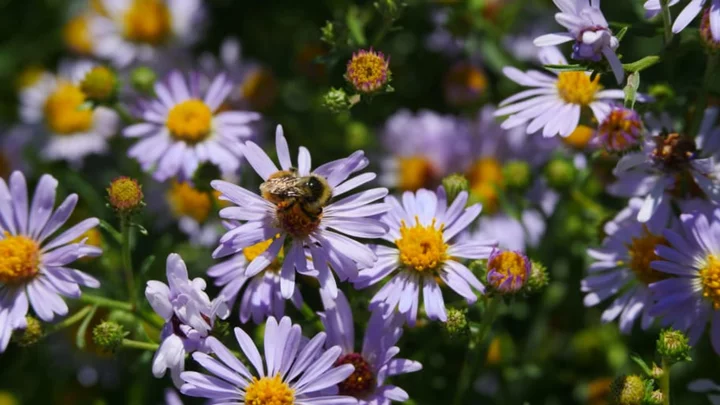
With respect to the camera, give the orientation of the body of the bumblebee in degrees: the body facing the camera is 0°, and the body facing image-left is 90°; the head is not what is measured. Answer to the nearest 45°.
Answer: approximately 270°

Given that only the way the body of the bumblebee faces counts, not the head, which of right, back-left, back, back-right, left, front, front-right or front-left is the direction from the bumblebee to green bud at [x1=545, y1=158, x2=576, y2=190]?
front-left

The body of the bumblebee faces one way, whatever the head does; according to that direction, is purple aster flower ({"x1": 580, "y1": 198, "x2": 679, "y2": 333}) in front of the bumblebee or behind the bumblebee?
in front

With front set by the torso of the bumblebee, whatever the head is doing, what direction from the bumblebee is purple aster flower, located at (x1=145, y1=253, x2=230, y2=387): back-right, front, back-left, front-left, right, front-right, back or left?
back

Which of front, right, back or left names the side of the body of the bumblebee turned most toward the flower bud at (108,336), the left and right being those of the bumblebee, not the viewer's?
back

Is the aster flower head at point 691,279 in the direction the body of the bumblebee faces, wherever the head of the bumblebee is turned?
yes

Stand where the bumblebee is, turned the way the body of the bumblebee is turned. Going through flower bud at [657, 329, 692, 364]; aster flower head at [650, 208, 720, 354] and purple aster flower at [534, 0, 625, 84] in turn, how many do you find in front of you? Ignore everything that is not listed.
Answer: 3

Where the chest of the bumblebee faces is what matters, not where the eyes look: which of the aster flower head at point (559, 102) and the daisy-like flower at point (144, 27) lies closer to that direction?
the aster flower head

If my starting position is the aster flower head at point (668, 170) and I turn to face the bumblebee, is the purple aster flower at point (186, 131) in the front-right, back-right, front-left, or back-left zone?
front-right

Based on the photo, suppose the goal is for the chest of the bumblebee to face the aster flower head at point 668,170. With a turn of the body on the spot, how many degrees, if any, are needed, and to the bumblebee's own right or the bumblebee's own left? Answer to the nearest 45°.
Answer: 0° — it already faces it

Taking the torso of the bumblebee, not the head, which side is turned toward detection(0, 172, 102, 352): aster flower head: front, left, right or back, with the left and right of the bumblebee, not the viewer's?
back

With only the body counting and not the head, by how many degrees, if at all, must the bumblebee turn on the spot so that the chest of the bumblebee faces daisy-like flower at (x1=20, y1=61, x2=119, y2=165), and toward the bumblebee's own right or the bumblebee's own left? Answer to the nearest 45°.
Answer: approximately 135° to the bumblebee's own left

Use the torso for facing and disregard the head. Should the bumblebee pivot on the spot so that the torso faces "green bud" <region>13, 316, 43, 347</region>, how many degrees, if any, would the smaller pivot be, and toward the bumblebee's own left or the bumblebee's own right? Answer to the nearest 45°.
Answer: approximately 180°
